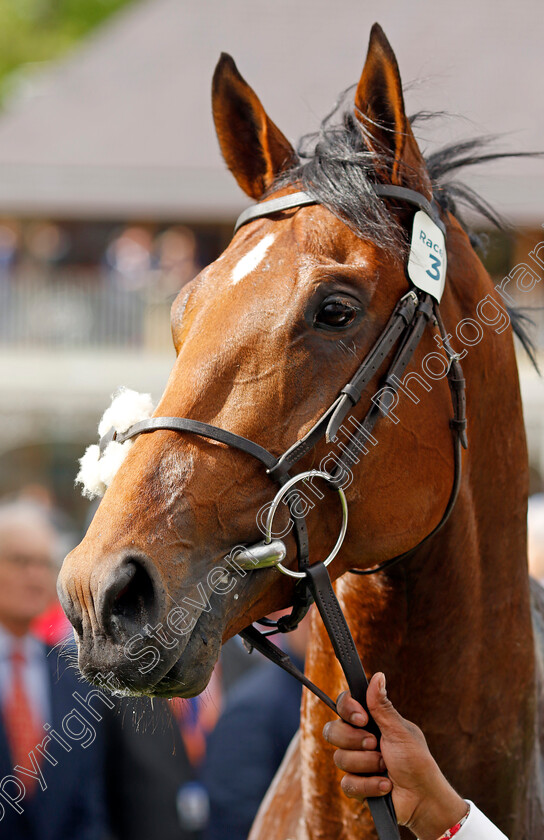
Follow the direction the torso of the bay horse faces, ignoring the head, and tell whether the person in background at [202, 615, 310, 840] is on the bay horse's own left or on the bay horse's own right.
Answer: on the bay horse's own right

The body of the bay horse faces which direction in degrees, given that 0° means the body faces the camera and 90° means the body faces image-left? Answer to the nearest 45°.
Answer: approximately 45°
